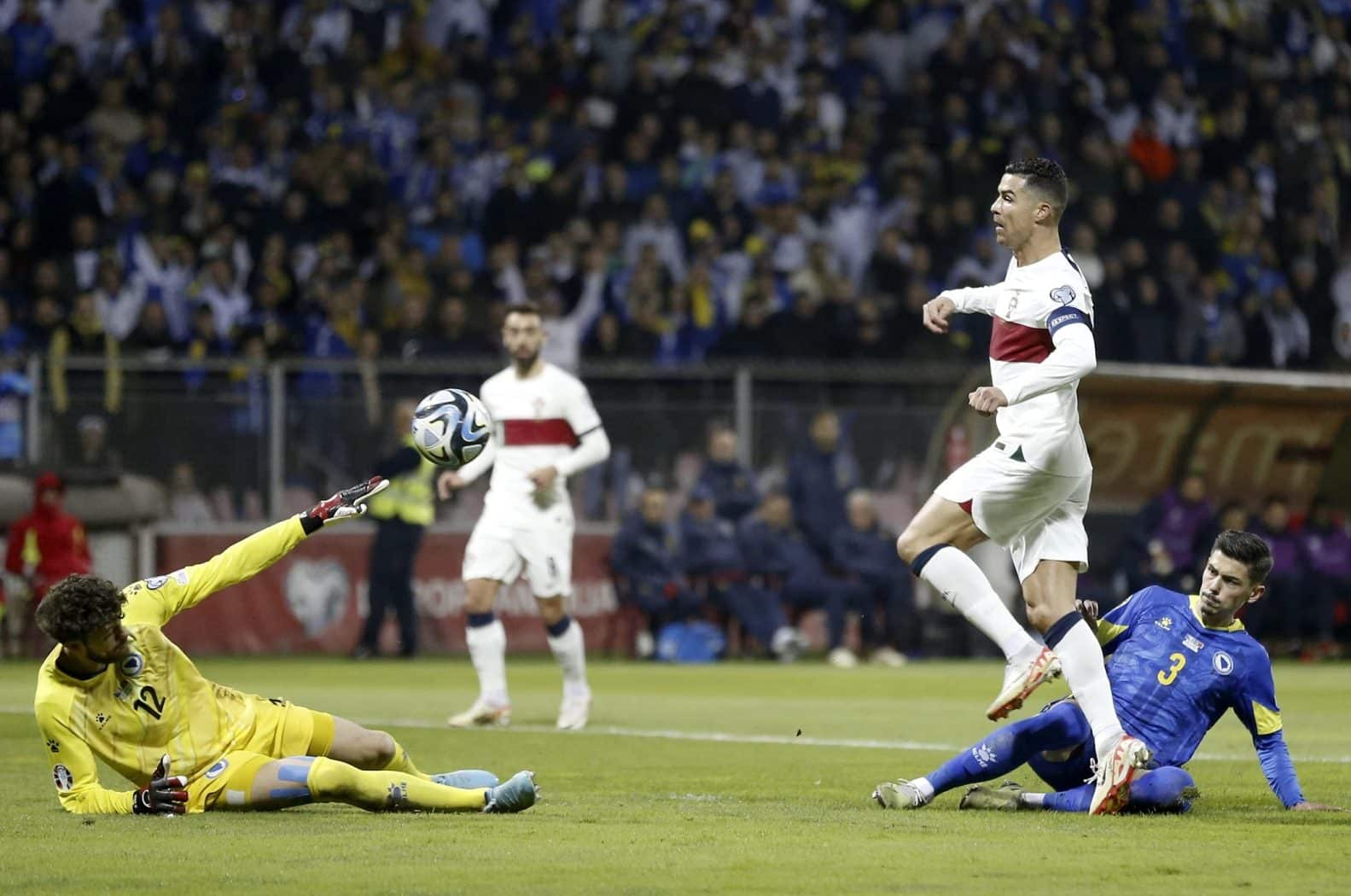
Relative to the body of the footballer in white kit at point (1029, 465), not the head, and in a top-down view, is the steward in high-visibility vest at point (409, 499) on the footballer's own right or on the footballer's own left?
on the footballer's own right

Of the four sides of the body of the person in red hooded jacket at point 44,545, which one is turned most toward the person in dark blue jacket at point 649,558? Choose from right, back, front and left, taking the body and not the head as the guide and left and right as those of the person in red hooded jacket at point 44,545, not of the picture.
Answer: left

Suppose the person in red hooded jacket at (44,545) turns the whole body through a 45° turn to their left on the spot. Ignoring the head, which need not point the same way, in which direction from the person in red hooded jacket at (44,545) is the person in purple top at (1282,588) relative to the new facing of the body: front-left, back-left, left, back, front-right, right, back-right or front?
front-left

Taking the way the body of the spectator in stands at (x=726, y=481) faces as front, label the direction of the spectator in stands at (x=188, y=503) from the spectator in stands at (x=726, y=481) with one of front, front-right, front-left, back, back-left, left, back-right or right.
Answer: right

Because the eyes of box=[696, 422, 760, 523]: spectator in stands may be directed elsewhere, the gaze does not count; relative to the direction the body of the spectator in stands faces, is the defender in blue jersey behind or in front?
in front

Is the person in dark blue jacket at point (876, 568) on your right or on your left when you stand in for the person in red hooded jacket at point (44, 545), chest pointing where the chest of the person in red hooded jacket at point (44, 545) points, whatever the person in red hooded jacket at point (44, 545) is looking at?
on your left

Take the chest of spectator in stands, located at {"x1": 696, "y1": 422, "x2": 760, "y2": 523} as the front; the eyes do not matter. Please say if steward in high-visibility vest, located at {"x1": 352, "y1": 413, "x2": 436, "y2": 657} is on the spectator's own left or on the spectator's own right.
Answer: on the spectator's own right
